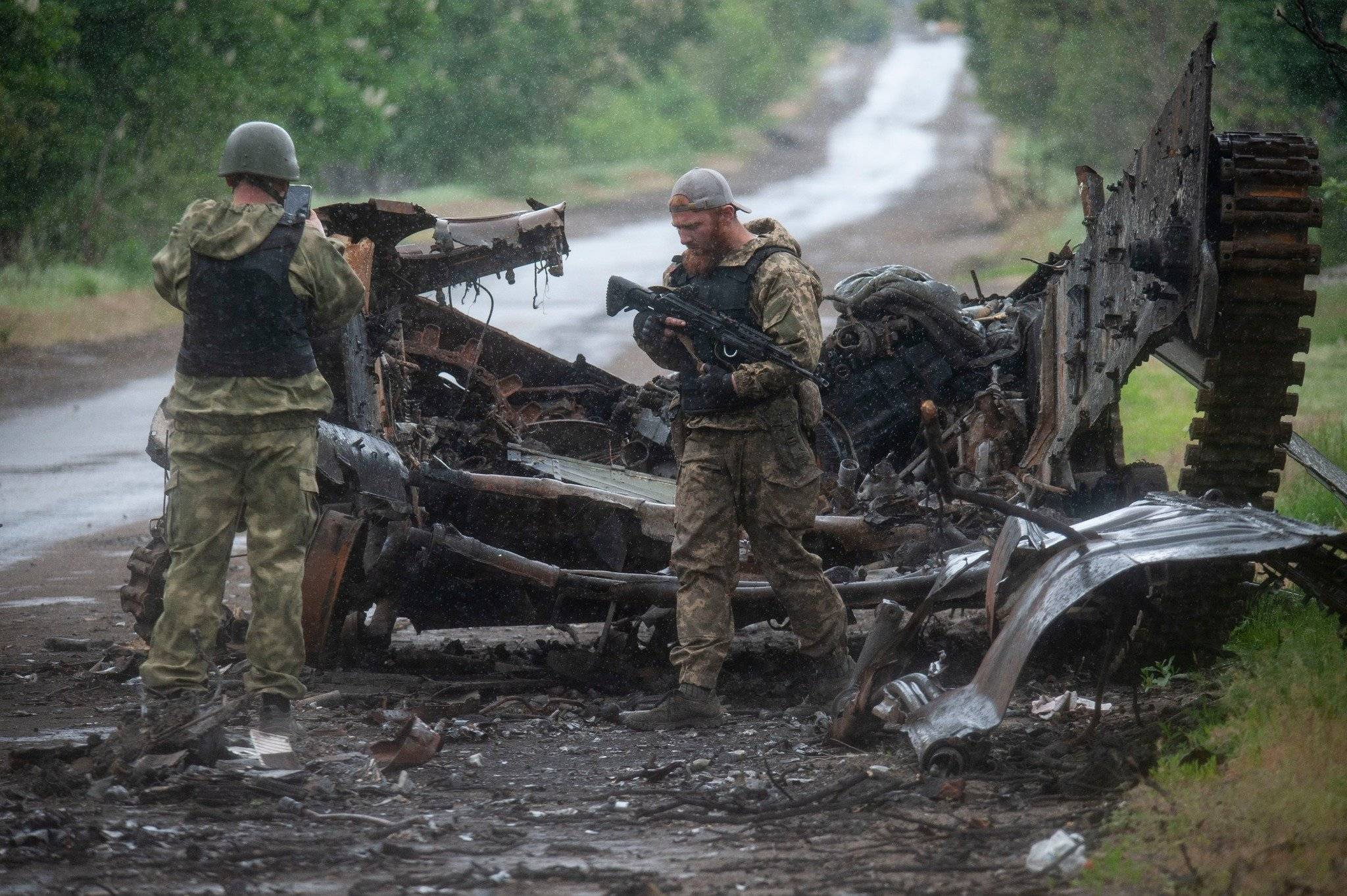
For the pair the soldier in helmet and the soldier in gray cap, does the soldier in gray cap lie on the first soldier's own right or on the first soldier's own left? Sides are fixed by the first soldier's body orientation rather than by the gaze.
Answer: on the first soldier's own right

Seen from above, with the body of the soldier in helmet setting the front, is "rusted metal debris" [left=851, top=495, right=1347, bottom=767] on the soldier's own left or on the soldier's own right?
on the soldier's own right

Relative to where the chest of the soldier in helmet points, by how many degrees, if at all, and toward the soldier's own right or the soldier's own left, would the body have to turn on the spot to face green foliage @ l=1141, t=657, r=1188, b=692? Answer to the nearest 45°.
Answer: approximately 90° to the soldier's own right

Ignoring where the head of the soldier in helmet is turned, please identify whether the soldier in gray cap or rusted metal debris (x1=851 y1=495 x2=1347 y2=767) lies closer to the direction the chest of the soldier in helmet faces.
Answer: the soldier in gray cap

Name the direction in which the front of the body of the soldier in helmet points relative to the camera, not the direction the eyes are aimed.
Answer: away from the camera
